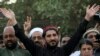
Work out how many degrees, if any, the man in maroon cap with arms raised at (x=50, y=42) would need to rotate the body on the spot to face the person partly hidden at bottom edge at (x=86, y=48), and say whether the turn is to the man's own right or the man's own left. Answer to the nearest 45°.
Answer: approximately 90° to the man's own left

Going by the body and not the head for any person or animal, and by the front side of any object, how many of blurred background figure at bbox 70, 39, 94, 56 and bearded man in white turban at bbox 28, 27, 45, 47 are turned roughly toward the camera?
2

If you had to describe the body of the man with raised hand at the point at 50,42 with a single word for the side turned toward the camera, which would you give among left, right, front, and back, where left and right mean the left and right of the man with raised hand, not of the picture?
front

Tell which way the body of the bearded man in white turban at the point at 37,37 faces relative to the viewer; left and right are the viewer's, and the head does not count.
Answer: facing the viewer

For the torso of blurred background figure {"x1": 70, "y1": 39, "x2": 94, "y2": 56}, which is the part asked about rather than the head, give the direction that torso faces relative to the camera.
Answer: toward the camera

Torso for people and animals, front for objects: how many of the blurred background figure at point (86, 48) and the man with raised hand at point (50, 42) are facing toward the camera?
2

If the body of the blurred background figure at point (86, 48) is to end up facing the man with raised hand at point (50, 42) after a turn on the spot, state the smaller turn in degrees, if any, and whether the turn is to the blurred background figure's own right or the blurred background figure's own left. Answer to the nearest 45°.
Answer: approximately 90° to the blurred background figure's own right

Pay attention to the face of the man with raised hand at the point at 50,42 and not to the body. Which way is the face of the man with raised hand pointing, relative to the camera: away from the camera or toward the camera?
toward the camera
